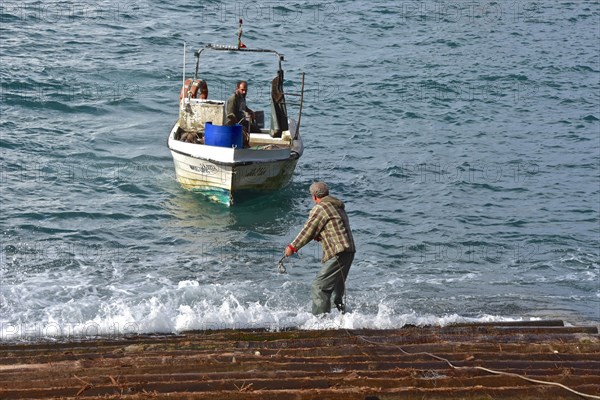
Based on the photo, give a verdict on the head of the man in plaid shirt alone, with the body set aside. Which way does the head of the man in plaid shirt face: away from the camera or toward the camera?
away from the camera

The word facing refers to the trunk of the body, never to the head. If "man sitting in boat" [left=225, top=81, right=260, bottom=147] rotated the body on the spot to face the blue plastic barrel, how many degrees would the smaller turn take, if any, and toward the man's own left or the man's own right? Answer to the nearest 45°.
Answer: approximately 45° to the man's own right

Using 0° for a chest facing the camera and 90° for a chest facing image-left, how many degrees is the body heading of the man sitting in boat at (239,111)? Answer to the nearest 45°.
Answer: approximately 315°

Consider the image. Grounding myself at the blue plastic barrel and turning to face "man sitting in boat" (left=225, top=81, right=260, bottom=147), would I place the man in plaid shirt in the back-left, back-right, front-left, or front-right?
back-right

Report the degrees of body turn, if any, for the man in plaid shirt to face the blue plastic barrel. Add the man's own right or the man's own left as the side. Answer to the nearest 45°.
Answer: approximately 45° to the man's own right

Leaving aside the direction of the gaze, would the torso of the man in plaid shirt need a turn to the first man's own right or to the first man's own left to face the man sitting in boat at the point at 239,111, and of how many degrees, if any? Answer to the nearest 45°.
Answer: approximately 45° to the first man's own right

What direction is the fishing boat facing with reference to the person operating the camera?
facing the viewer

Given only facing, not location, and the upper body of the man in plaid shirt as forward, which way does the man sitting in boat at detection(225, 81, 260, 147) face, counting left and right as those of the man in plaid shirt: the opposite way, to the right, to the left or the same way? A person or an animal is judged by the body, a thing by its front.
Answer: the opposite way

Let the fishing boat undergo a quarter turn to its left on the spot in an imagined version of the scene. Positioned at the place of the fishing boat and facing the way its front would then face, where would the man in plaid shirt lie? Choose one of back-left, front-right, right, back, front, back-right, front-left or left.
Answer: right
